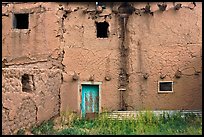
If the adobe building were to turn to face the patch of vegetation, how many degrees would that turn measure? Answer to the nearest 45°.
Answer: approximately 45° to its right

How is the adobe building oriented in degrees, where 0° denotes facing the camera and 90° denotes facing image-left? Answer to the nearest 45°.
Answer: approximately 0°
